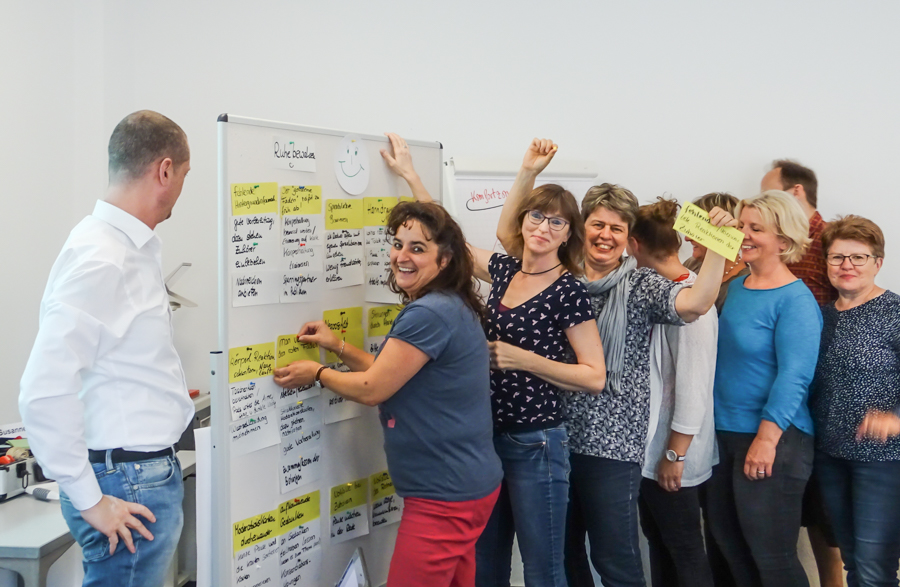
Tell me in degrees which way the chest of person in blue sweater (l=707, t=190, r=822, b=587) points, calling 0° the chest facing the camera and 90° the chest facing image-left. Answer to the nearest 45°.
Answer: approximately 45°

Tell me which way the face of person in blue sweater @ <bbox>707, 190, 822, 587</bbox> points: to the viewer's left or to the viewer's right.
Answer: to the viewer's left

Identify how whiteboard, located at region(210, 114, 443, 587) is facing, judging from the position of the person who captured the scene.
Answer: facing the viewer and to the right of the viewer

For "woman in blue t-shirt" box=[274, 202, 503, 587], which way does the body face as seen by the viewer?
to the viewer's left

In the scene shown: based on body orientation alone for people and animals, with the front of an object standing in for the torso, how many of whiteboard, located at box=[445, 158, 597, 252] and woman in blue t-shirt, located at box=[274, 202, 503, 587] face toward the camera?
1

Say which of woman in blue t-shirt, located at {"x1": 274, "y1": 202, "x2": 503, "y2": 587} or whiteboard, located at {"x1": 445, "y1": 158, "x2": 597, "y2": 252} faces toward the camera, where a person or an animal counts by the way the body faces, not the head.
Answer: the whiteboard

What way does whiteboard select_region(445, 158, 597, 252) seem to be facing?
toward the camera

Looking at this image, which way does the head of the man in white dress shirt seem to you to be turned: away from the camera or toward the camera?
away from the camera
